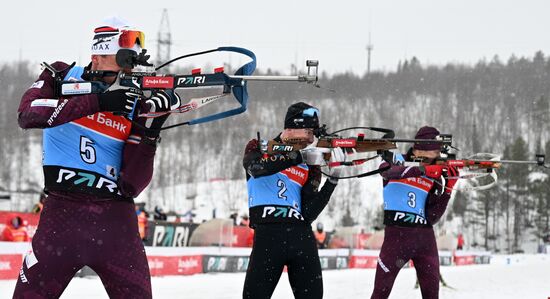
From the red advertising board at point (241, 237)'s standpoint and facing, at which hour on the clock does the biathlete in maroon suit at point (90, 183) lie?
The biathlete in maroon suit is roughly at 12 o'clock from the red advertising board.

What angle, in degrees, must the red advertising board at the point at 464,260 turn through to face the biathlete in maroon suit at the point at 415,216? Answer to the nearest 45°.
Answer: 0° — it already faces them

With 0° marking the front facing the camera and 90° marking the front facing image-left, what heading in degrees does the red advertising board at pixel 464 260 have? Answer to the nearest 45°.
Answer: approximately 0°

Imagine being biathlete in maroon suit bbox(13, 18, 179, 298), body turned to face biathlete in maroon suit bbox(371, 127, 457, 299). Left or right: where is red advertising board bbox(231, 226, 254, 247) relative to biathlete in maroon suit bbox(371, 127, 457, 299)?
left

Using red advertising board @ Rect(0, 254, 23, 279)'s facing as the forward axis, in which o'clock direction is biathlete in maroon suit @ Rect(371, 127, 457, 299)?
The biathlete in maroon suit is roughly at 11 o'clock from the red advertising board.

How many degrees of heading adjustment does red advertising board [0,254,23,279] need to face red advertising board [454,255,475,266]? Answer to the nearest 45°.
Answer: approximately 135° to its left

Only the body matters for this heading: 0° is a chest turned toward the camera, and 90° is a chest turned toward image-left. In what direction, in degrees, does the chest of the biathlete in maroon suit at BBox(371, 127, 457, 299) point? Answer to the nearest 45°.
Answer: approximately 315°

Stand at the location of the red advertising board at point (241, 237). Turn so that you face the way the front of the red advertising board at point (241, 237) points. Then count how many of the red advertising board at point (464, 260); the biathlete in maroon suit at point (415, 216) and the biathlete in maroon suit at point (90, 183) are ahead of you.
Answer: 2
